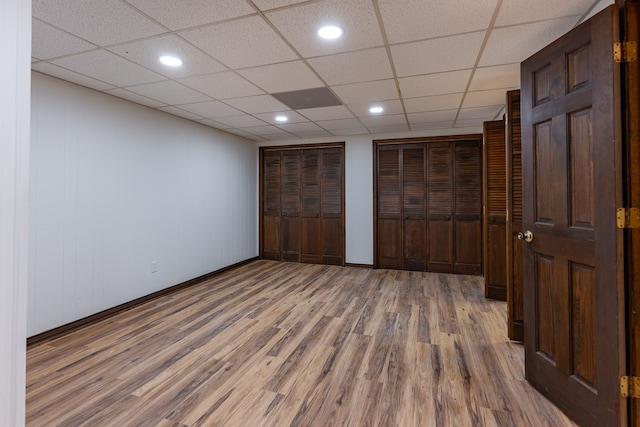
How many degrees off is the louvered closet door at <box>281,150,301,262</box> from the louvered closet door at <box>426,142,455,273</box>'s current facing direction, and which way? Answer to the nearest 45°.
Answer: approximately 90° to its right

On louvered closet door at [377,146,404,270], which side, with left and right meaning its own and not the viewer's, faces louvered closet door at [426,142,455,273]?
left

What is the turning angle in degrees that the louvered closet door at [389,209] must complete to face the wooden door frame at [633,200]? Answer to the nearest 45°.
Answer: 0° — it already faces it

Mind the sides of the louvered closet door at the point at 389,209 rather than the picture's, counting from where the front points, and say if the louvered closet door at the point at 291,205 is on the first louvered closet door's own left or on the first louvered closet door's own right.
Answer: on the first louvered closet door's own right

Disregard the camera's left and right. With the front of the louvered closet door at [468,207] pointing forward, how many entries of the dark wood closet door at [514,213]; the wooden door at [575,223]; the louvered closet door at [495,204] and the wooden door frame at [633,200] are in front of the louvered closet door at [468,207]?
4

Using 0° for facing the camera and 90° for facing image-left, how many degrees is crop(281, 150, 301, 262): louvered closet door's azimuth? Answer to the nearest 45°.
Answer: approximately 0°

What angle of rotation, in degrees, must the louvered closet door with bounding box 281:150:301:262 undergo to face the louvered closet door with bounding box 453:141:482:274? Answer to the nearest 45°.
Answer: approximately 45° to its left

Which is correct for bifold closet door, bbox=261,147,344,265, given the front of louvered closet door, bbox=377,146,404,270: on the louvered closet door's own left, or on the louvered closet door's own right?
on the louvered closet door's own right

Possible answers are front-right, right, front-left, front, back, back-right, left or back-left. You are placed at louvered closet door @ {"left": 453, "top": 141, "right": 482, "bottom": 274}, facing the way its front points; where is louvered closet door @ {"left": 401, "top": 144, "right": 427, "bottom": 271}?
right

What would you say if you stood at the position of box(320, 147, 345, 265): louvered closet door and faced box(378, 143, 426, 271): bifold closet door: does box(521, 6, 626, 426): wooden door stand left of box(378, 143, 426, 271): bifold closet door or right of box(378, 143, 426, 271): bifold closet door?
right

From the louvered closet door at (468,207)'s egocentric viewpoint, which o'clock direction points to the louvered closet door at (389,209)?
the louvered closet door at (389,209) is roughly at 3 o'clock from the louvered closet door at (468,207).

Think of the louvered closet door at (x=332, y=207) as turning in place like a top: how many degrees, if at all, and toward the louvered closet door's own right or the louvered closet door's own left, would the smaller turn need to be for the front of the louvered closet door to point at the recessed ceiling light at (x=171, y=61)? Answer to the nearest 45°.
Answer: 0° — it already faces it

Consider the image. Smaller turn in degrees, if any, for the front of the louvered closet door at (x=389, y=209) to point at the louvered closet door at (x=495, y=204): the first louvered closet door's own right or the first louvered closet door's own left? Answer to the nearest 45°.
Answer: approximately 45° to the first louvered closet door's own left
